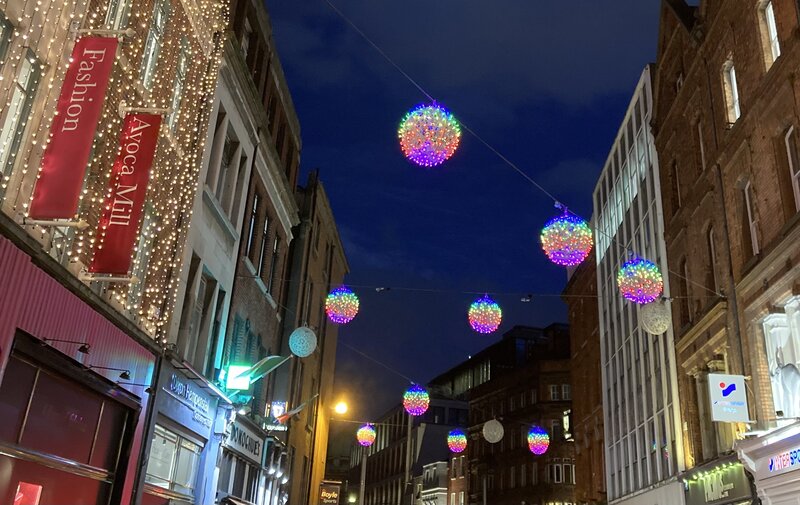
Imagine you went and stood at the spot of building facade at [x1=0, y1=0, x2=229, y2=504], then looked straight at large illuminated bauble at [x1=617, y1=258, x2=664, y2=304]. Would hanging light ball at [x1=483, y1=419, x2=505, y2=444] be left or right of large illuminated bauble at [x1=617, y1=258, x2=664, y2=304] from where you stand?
left

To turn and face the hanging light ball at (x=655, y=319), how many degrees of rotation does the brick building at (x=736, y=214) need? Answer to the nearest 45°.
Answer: approximately 90° to its right

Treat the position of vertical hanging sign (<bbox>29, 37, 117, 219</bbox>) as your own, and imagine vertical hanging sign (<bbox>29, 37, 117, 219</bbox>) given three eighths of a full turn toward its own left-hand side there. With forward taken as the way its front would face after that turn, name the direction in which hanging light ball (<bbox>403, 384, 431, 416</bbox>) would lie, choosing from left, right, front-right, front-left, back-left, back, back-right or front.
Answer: front

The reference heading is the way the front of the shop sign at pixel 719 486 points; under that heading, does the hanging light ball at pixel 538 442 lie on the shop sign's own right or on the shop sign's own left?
on the shop sign's own right

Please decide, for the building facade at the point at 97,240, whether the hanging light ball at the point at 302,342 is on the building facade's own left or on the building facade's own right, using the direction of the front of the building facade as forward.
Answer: on the building facade's own left

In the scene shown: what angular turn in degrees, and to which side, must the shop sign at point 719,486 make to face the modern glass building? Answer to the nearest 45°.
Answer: approximately 135° to its right

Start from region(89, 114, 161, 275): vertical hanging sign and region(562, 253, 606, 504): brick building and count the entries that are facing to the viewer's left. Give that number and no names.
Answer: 1

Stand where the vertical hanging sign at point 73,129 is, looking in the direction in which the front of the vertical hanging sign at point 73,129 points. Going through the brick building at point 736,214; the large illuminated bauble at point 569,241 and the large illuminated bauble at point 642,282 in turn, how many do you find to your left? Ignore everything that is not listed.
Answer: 3

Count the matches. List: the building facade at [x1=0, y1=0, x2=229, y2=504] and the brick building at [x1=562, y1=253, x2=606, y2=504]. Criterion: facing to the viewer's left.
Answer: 1

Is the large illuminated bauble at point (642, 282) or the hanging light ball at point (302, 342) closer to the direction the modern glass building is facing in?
the hanging light ball

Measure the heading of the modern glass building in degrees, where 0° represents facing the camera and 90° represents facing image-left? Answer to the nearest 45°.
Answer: approximately 45°

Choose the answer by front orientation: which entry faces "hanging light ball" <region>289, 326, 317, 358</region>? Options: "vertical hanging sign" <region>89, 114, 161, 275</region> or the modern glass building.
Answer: the modern glass building

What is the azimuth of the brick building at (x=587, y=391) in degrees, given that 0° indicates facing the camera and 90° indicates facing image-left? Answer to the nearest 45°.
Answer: approximately 90°

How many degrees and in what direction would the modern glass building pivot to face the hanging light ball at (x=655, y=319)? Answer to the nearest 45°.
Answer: approximately 45° to its left
